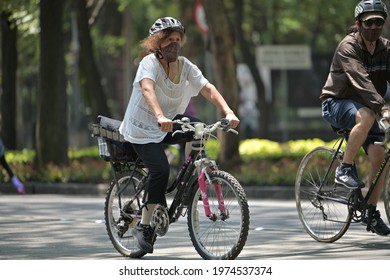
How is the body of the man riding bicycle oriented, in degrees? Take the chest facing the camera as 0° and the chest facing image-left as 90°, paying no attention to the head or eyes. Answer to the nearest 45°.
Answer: approximately 315°

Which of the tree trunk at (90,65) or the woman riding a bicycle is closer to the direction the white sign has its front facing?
the woman riding a bicycle

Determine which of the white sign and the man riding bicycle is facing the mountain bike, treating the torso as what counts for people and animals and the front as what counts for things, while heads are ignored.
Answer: the white sign

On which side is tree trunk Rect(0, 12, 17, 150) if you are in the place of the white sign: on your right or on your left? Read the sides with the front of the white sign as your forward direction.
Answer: on your right

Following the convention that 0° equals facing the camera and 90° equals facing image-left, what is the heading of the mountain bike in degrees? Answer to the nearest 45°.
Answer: approximately 315°

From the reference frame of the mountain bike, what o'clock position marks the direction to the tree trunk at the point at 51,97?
The tree trunk is roughly at 7 o'clock from the mountain bike.

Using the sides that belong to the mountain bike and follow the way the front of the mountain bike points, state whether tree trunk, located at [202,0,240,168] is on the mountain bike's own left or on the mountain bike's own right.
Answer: on the mountain bike's own left

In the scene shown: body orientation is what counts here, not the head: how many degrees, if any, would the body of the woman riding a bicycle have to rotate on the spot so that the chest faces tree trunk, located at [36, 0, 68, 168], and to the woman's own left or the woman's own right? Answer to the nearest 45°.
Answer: approximately 135° to the woman's own left

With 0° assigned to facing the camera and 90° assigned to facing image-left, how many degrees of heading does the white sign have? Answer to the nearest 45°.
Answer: approximately 0°
